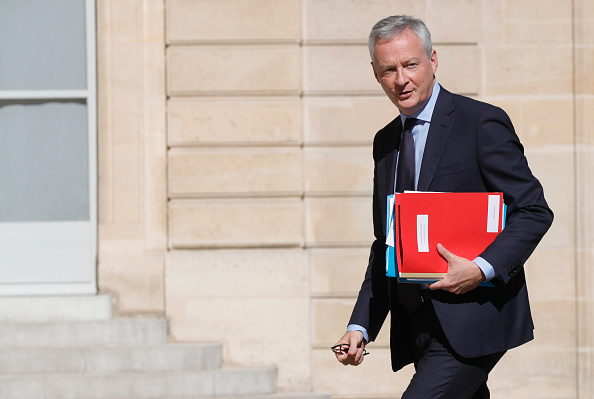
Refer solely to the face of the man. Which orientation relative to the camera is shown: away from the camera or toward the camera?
toward the camera

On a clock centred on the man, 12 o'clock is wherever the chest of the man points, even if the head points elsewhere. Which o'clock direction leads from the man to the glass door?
The glass door is roughly at 3 o'clock from the man.
